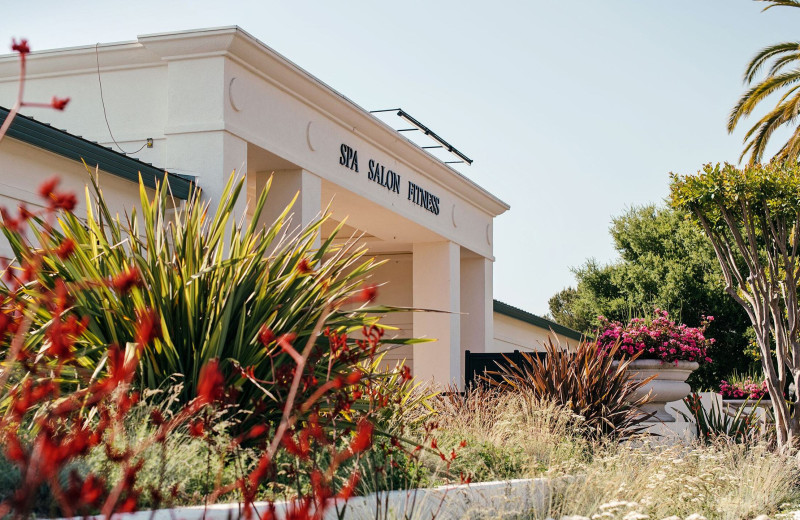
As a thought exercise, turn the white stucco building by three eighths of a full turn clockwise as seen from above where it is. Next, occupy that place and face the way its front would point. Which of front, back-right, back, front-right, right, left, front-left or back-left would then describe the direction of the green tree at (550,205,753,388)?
back-right

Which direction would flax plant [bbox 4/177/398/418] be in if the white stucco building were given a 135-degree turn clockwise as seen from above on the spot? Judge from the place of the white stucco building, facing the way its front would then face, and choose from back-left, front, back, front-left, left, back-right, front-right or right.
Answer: left

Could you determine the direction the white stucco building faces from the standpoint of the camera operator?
facing the viewer and to the right of the viewer

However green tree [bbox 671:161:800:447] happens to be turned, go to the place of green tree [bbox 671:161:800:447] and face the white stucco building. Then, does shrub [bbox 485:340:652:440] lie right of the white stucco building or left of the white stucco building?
left

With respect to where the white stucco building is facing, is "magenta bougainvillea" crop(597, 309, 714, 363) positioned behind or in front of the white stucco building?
in front

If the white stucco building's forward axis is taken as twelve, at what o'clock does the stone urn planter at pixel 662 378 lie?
The stone urn planter is roughly at 11 o'clock from the white stucco building.

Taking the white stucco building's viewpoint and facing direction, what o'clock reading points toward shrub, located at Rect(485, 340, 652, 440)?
The shrub is roughly at 12 o'clock from the white stucco building.

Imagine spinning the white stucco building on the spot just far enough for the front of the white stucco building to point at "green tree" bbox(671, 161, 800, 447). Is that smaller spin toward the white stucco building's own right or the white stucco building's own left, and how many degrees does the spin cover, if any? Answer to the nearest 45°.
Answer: approximately 45° to the white stucco building's own left
